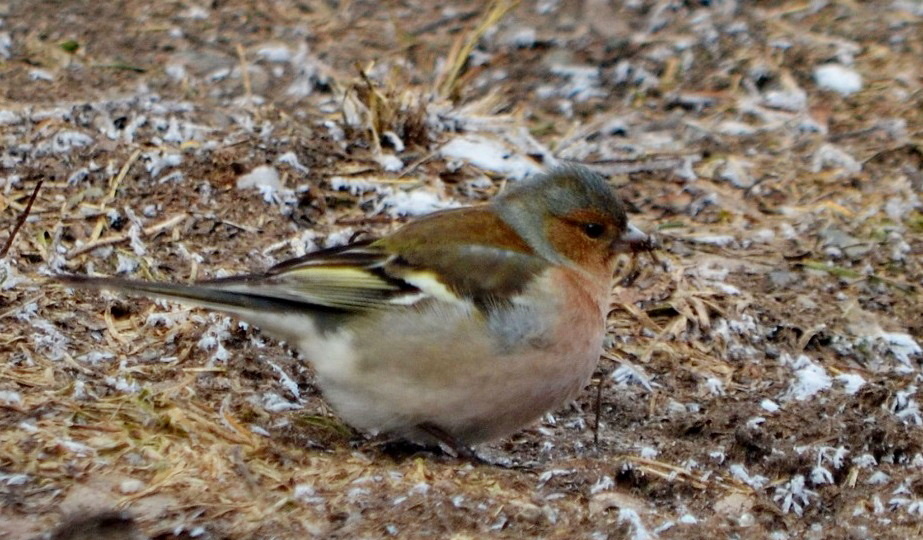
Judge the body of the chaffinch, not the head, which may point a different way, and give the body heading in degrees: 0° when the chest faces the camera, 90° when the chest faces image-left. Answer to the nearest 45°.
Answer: approximately 270°

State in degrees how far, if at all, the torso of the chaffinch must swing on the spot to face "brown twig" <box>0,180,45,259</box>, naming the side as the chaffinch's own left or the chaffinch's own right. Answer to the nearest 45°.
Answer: approximately 135° to the chaffinch's own left
